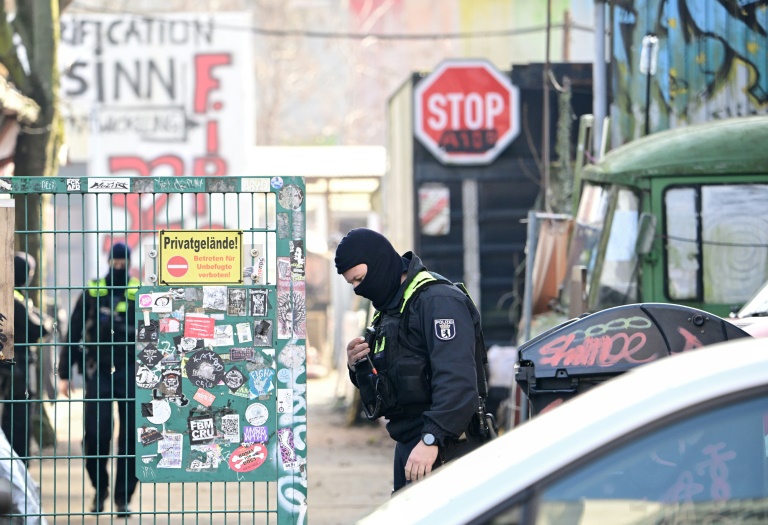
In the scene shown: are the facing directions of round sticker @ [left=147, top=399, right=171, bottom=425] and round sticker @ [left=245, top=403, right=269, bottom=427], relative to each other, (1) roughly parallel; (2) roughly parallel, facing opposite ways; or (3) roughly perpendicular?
roughly parallel

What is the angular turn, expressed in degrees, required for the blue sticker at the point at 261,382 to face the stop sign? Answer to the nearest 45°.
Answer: approximately 180°

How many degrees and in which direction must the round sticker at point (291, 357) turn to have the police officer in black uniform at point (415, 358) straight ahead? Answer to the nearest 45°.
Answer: approximately 45° to its left

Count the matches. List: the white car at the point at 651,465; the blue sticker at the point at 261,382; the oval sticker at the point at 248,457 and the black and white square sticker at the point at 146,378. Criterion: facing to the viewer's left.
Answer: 1

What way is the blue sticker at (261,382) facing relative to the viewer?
toward the camera

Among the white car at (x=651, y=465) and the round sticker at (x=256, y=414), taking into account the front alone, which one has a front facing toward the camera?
the round sticker

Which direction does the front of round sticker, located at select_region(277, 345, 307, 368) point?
toward the camera

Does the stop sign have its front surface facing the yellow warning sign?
yes

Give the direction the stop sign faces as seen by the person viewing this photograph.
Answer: facing the viewer

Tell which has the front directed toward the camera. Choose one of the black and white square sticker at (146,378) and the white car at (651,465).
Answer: the black and white square sticker

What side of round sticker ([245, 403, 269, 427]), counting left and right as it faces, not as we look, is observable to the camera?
front

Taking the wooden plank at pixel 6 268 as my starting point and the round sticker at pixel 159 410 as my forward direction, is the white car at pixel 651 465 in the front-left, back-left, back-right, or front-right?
front-right
